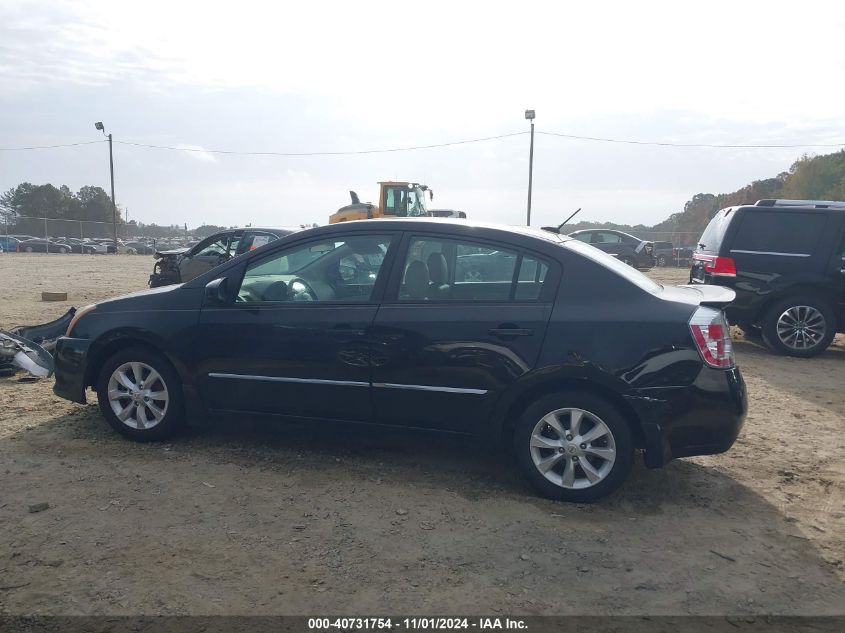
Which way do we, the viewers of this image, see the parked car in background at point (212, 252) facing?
facing to the left of the viewer

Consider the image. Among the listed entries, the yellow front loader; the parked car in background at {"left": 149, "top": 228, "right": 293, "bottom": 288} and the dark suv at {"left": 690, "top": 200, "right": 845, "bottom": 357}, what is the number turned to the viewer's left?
1

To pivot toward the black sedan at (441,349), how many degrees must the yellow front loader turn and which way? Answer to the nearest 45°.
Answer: approximately 90° to its right

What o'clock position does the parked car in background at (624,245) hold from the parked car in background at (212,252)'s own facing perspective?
the parked car in background at (624,245) is roughly at 5 o'clock from the parked car in background at (212,252).

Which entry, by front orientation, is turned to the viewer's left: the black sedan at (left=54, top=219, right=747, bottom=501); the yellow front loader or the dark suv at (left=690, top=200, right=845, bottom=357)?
the black sedan

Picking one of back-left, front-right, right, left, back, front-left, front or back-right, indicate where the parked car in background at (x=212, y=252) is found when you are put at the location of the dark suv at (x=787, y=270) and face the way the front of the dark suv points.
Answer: back-left

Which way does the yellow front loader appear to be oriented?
to the viewer's right

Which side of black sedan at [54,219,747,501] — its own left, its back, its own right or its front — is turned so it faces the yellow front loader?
right

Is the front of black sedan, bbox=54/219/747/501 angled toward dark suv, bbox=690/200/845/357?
no

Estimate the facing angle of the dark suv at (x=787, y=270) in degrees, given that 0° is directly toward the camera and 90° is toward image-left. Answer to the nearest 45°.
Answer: approximately 225°

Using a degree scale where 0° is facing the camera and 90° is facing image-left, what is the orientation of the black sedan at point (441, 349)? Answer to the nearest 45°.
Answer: approximately 90°

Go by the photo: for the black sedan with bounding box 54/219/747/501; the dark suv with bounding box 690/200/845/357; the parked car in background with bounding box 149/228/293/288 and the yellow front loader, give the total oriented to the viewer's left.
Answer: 2

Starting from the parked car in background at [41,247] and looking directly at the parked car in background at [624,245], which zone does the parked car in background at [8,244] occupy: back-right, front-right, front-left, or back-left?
back-right

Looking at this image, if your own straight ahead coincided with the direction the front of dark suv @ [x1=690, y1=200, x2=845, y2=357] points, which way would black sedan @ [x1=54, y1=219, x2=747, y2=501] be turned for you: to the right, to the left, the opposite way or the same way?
the opposite way

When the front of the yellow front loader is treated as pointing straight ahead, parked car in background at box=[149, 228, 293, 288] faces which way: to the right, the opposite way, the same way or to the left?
the opposite way

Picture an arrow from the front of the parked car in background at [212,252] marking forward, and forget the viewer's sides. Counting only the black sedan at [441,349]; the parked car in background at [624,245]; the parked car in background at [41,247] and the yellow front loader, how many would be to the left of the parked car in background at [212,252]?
1

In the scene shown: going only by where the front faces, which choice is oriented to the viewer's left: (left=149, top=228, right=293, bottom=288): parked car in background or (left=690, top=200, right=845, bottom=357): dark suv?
the parked car in background

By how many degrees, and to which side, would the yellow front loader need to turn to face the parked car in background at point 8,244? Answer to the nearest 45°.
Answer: approximately 135° to its left

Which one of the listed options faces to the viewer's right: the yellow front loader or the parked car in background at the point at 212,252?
the yellow front loader
